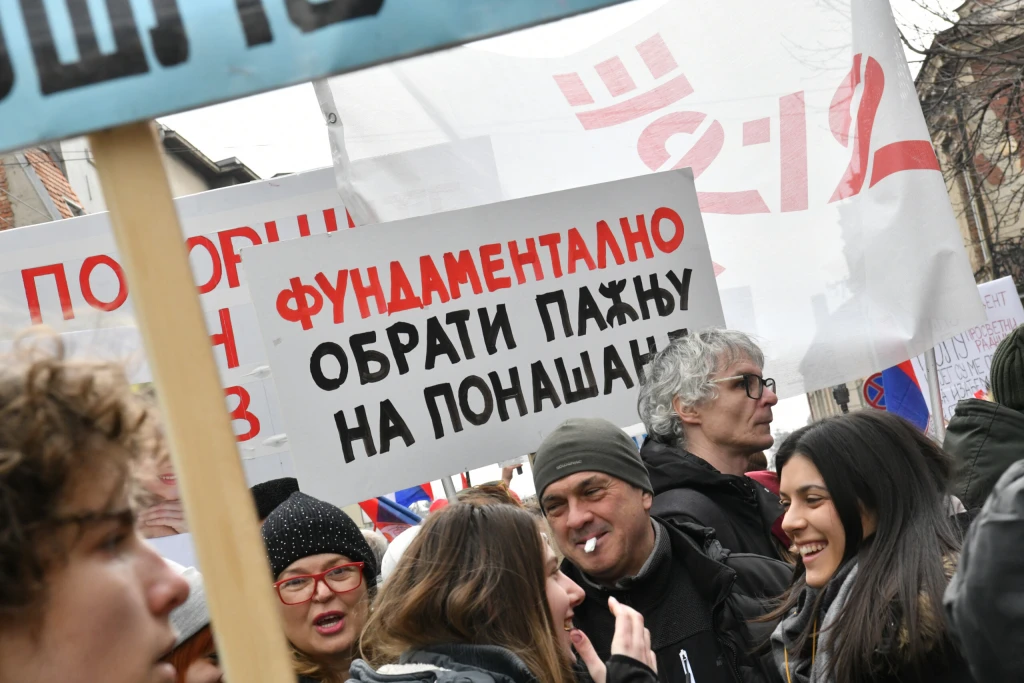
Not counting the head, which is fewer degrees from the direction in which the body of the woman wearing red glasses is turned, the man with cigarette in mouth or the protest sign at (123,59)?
the protest sign

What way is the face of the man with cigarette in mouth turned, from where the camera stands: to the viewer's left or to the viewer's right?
to the viewer's left

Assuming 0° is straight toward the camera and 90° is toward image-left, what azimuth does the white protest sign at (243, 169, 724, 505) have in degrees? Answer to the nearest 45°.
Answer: approximately 0°

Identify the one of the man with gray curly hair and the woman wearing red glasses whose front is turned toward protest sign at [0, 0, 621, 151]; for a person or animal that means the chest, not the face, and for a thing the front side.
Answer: the woman wearing red glasses

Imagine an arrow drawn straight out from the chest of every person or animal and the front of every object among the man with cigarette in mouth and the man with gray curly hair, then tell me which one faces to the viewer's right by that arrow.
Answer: the man with gray curly hair

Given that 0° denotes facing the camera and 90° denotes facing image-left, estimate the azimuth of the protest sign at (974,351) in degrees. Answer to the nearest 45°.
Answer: approximately 0°

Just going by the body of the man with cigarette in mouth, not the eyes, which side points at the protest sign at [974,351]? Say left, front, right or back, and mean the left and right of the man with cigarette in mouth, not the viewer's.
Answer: back

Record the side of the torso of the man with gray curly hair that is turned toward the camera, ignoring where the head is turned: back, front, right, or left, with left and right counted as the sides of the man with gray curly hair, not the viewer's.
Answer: right
